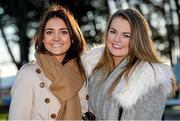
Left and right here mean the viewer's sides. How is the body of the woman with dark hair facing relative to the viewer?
facing the viewer and to the right of the viewer

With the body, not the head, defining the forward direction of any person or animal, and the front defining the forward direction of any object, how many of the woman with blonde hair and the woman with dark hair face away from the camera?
0

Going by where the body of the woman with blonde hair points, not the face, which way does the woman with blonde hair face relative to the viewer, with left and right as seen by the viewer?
facing the viewer and to the left of the viewer

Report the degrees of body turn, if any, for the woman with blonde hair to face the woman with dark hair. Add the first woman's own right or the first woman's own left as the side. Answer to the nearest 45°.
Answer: approximately 45° to the first woman's own right

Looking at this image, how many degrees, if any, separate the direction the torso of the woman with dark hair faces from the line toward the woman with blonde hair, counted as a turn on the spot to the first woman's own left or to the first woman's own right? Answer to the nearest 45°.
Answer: approximately 45° to the first woman's own left
